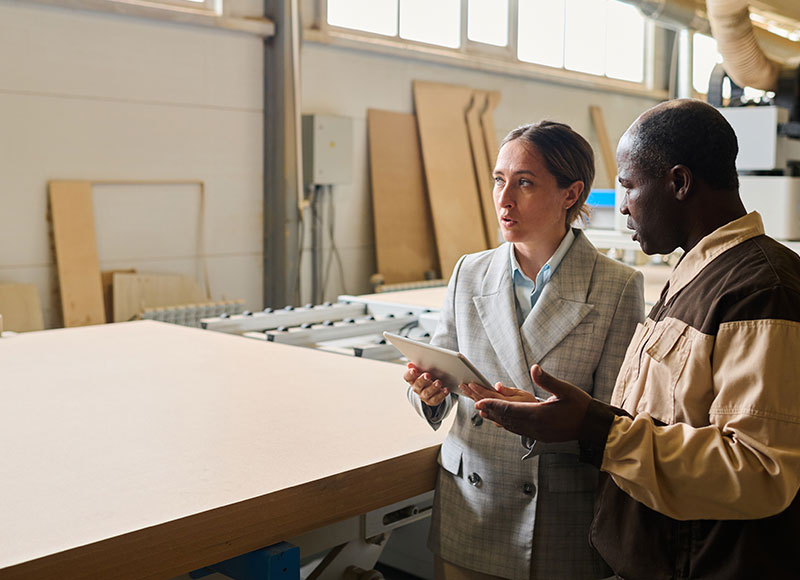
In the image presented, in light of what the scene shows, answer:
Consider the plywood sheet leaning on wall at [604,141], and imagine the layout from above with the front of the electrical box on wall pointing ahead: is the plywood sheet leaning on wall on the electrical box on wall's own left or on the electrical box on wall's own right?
on the electrical box on wall's own left

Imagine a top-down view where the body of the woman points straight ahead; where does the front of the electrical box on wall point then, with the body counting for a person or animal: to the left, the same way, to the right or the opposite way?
to the left

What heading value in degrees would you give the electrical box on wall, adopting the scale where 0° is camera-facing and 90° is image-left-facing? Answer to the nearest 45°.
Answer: approximately 315°

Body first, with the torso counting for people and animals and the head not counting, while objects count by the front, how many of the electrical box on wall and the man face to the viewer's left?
1

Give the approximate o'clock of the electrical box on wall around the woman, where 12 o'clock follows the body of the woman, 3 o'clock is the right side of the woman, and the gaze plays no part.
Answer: The electrical box on wall is roughly at 4 o'clock from the woman.

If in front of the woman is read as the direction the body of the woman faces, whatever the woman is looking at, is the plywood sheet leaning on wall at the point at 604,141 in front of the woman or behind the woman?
behind

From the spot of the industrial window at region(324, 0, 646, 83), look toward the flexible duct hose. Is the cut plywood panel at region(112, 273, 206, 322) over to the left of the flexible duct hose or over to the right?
right

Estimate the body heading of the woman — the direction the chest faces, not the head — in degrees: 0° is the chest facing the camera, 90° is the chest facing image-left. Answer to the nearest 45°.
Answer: approximately 45°

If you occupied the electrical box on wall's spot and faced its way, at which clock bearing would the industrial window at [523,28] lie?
The industrial window is roughly at 9 o'clock from the electrical box on wall.

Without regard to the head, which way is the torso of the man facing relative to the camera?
to the viewer's left

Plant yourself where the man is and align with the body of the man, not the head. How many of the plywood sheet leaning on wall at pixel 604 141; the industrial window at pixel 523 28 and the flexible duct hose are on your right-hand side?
3
